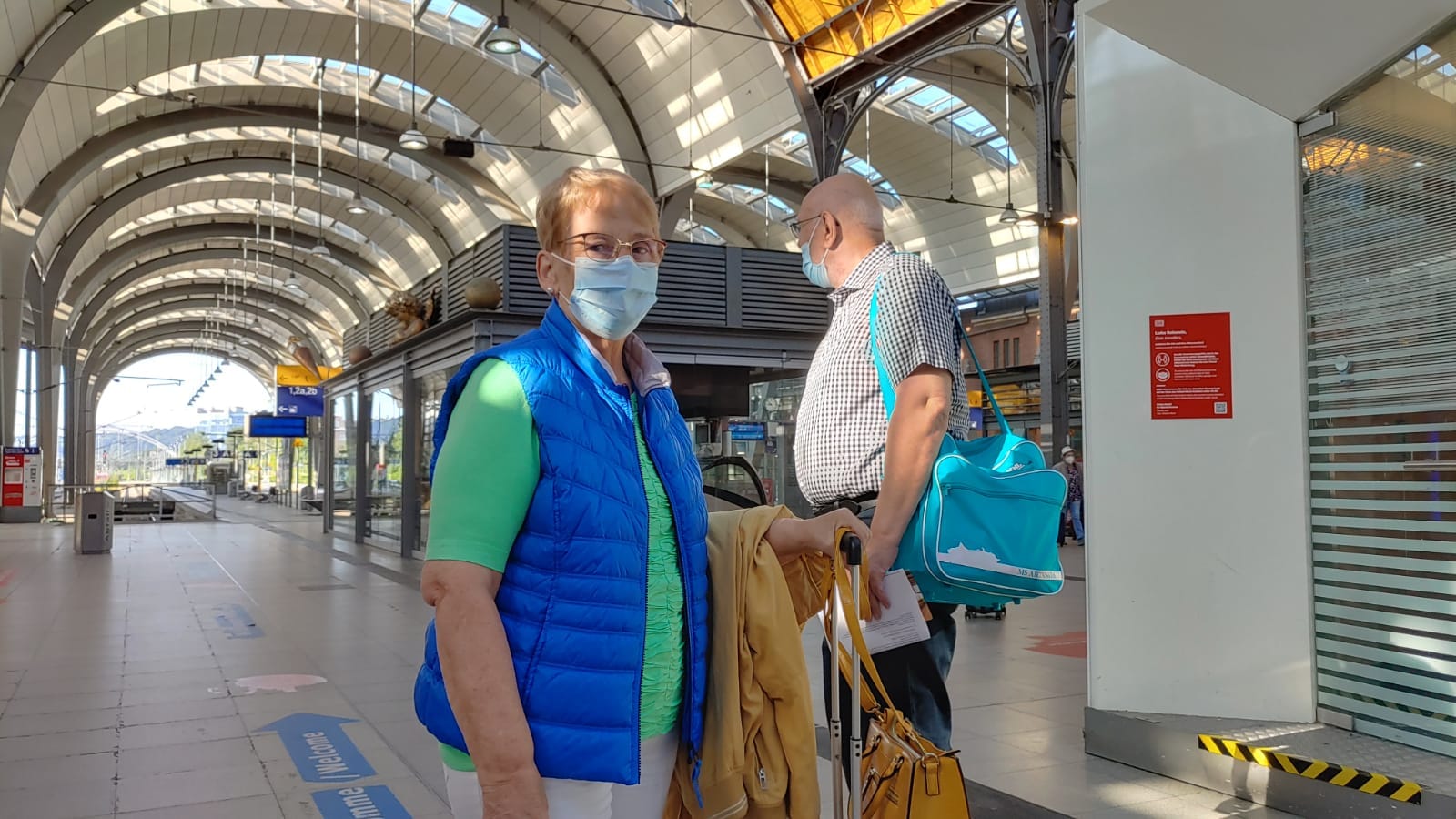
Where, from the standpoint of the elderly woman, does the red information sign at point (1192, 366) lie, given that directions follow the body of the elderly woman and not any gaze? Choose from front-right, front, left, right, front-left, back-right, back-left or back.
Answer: left

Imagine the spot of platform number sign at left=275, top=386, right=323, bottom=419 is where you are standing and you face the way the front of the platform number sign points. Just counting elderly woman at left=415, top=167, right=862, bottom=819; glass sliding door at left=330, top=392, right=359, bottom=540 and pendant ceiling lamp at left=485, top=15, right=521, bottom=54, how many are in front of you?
3

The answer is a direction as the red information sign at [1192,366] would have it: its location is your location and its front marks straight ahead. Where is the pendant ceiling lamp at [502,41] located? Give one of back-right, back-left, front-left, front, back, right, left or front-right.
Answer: back-right

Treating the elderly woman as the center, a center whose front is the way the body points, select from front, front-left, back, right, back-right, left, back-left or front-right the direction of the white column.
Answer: left

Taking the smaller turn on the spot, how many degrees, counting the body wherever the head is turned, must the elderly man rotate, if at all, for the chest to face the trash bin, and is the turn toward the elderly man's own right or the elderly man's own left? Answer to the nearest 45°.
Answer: approximately 45° to the elderly man's own right

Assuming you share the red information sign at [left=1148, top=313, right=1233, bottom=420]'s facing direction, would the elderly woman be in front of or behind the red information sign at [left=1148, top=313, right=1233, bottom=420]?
in front

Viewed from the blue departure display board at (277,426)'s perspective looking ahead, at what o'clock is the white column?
The white column is roughly at 12 o'clock from the blue departure display board.

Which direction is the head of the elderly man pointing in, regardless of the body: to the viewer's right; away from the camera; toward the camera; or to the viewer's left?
to the viewer's left

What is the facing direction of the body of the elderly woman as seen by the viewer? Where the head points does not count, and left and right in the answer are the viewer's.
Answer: facing the viewer and to the right of the viewer

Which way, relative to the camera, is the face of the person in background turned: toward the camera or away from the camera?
toward the camera

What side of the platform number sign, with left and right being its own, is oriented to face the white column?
front

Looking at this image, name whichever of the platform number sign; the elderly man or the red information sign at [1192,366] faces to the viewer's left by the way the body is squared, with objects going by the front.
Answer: the elderly man

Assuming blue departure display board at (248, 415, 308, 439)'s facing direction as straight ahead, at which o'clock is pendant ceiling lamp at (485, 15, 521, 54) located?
The pendant ceiling lamp is roughly at 12 o'clock from the blue departure display board.

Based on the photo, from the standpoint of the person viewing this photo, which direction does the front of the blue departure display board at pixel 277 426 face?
facing the viewer

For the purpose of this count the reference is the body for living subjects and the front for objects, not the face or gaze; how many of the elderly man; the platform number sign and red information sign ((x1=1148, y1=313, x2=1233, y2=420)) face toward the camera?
2

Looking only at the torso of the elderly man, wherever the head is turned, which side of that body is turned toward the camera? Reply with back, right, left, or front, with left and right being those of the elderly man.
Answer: left

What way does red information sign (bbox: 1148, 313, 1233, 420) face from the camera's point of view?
toward the camera

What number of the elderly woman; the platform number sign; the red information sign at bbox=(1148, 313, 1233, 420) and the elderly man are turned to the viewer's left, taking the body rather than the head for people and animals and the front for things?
1
